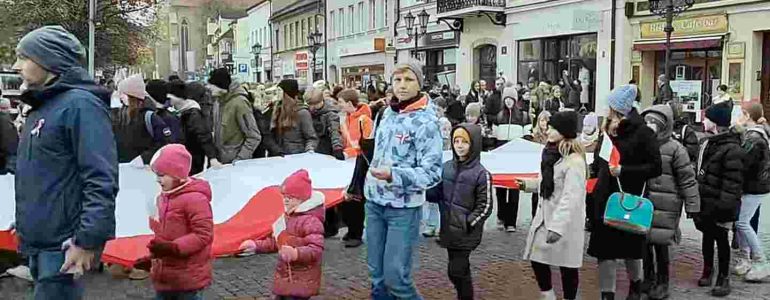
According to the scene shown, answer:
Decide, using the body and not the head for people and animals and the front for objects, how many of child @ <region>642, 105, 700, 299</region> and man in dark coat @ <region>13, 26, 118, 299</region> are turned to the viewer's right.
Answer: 0

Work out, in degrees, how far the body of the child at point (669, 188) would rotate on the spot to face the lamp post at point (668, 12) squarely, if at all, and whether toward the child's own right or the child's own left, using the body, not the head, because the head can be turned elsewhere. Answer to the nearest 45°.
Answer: approximately 135° to the child's own right

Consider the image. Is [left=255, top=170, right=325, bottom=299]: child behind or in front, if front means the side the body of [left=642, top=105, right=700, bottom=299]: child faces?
in front

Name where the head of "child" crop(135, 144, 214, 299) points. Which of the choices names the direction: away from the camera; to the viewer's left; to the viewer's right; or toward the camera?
to the viewer's left

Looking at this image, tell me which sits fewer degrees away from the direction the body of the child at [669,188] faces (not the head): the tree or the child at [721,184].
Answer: the tree

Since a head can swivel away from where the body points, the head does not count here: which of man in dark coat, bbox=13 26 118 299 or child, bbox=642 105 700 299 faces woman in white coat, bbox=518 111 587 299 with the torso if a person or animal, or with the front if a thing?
the child

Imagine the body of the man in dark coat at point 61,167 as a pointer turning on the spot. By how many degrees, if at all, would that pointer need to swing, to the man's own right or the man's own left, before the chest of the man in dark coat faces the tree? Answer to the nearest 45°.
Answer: approximately 90° to the man's own right

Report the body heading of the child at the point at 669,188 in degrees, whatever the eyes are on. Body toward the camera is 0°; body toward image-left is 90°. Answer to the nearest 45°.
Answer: approximately 45°

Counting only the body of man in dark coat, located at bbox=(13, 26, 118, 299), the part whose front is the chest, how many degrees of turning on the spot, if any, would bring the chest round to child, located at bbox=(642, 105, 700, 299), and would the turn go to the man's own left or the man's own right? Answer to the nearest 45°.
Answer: approximately 180°

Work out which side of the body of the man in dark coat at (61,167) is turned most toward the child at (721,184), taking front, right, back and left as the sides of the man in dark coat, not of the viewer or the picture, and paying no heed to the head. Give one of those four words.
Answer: back

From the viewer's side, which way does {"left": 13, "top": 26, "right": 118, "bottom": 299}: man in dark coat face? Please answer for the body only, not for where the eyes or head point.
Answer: to the viewer's left

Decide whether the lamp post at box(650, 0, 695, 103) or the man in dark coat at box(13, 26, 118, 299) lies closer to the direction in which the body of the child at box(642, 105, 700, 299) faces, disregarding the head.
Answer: the man in dark coat

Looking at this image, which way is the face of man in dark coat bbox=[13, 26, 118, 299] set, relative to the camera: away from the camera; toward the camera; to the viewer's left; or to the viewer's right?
to the viewer's left

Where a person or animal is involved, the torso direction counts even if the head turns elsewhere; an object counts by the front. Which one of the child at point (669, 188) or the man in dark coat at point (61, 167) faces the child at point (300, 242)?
the child at point (669, 188)
